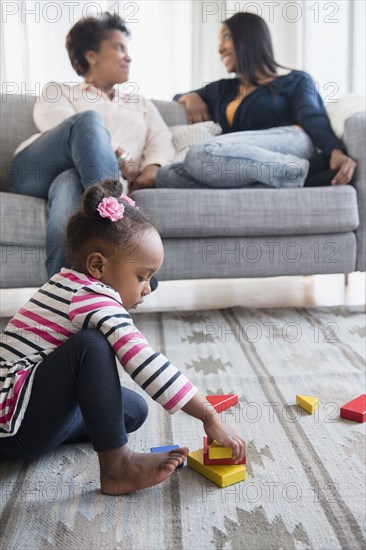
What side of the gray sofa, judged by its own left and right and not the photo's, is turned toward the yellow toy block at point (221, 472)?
front

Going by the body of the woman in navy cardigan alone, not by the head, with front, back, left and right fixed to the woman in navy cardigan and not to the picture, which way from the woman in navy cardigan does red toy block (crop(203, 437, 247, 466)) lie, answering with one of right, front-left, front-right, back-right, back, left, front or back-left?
front-left

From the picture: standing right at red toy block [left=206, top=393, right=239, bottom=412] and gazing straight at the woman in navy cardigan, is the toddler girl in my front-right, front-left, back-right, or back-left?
back-left

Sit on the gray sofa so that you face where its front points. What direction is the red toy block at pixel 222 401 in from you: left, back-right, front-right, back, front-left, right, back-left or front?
front

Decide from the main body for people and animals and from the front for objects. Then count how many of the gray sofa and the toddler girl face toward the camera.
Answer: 1

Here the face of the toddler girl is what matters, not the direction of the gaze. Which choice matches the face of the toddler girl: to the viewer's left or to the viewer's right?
to the viewer's right

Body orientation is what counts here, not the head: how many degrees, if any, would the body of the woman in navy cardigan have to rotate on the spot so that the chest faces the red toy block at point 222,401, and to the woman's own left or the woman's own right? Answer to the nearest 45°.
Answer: approximately 45° to the woman's own left

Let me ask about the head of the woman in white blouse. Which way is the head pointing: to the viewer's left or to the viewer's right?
to the viewer's right

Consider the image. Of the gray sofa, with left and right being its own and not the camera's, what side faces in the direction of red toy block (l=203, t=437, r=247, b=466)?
front

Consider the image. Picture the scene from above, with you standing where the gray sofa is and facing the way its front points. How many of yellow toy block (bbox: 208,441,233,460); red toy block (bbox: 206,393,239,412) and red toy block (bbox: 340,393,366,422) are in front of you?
3

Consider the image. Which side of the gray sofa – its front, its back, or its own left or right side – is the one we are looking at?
front

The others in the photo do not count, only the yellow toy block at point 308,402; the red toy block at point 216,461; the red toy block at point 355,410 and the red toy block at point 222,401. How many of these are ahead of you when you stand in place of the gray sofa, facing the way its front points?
4

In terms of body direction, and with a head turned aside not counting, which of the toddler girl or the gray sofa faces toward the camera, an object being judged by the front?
the gray sofa

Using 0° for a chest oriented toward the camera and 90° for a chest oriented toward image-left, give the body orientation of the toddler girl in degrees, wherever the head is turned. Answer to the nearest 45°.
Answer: approximately 270°
